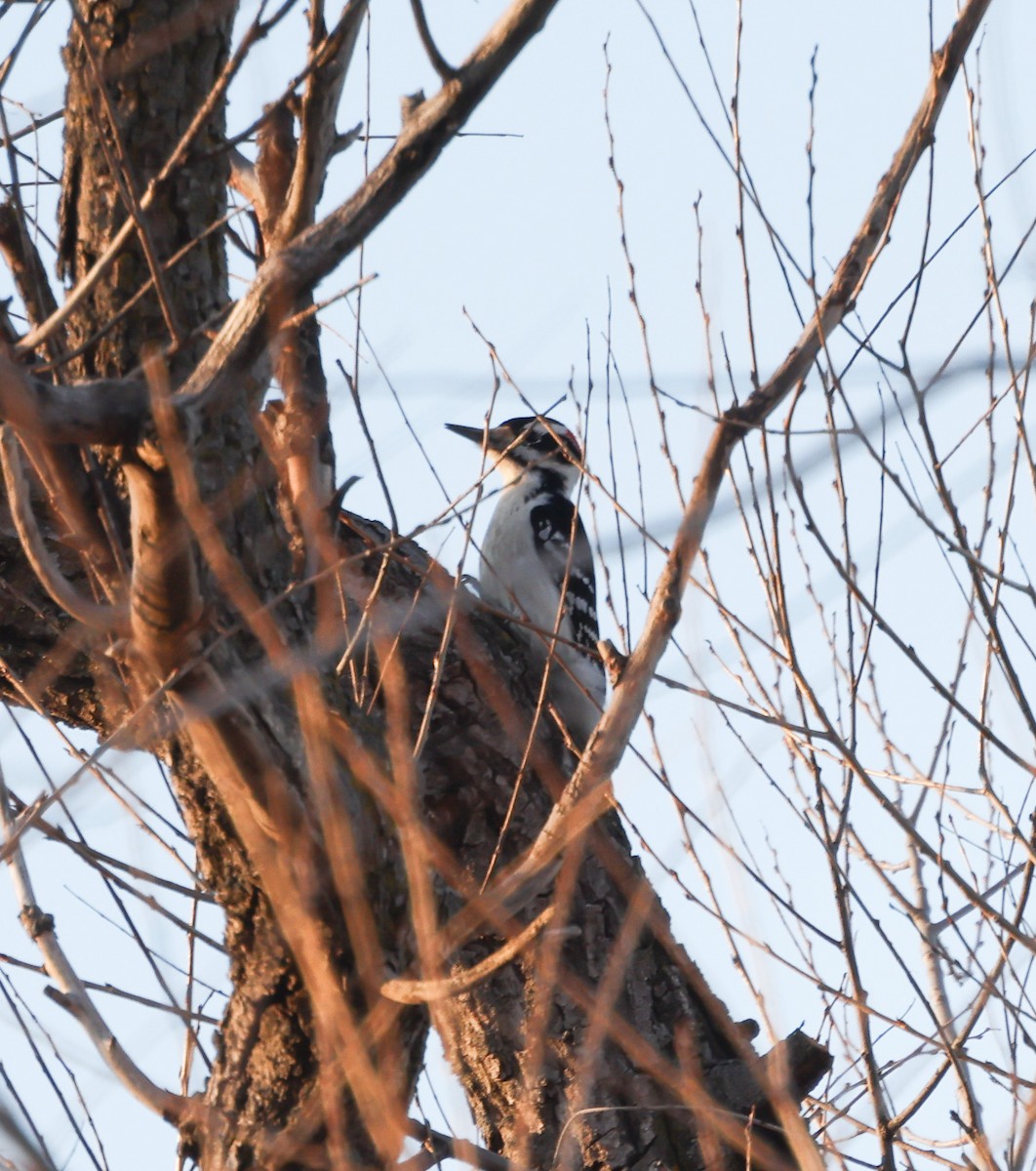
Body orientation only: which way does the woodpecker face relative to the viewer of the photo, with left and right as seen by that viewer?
facing to the left of the viewer
